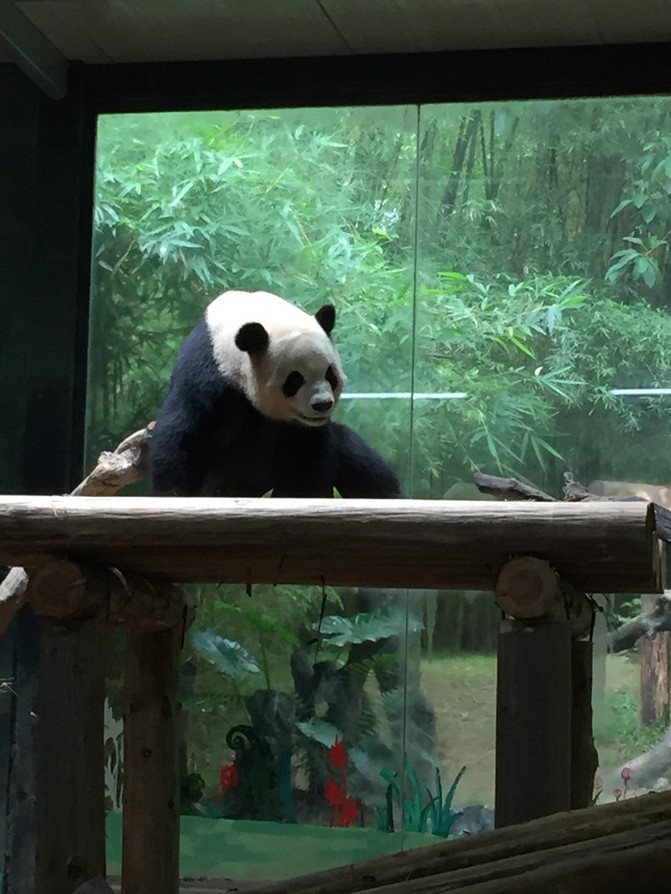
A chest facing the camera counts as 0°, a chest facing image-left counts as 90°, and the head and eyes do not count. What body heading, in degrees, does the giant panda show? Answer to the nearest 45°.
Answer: approximately 315°

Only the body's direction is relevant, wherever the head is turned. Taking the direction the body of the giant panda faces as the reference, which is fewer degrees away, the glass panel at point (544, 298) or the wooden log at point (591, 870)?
the wooden log

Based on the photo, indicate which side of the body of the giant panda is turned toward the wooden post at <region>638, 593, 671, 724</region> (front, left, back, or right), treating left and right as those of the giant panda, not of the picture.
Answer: left

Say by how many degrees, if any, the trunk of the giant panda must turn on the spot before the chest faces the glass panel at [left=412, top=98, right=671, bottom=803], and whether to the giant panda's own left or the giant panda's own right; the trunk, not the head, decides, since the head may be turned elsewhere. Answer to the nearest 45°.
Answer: approximately 90° to the giant panda's own left
